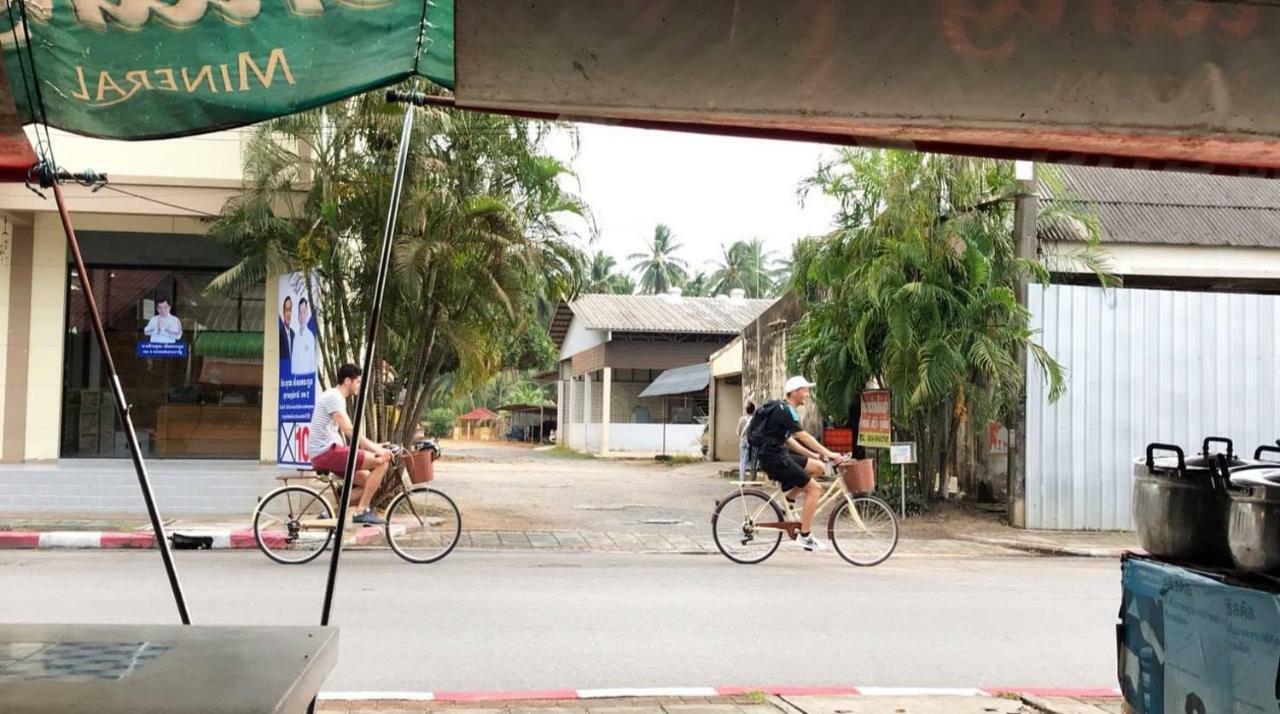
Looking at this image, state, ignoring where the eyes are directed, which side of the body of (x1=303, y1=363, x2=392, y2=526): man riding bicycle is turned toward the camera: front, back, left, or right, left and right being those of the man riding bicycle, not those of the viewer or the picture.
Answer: right

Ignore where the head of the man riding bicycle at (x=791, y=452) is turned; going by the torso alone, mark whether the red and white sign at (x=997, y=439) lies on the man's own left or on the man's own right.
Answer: on the man's own left

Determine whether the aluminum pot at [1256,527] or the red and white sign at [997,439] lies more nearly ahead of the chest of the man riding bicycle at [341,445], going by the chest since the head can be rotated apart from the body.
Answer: the red and white sign

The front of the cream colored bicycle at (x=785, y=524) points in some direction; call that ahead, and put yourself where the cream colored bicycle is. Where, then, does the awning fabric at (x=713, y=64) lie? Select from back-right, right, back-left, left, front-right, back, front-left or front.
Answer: right

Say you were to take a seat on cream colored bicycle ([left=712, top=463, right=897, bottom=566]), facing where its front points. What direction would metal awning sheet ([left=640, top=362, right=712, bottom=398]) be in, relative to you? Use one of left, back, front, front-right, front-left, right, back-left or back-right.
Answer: left

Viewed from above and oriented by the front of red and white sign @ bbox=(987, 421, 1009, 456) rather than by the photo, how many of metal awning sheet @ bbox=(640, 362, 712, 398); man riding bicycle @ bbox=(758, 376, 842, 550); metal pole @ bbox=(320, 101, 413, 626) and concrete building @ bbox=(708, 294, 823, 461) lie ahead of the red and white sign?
2

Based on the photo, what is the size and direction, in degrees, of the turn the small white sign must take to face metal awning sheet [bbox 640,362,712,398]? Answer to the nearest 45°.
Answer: approximately 180°

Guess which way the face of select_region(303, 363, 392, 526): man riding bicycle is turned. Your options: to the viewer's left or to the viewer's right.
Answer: to the viewer's right

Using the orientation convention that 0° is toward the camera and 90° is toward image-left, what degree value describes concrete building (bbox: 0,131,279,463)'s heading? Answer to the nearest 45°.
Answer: approximately 0°

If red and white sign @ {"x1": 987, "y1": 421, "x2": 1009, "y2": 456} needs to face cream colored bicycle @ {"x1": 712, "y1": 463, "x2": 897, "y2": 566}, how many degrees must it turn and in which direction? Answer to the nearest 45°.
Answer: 0° — it already faces it

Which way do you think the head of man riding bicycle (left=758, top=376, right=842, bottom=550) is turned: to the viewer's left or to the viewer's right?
to the viewer's right

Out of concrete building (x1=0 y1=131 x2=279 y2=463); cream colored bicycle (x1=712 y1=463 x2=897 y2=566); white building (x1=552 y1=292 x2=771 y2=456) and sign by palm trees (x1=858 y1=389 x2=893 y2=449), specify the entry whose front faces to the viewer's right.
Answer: the cream colored bicycle

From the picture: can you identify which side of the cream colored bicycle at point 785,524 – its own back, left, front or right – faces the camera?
right
